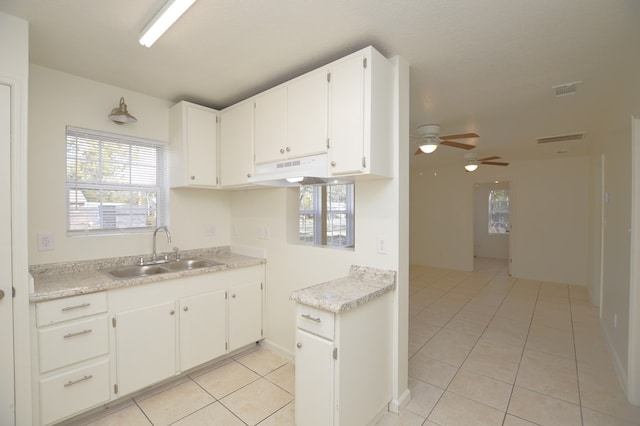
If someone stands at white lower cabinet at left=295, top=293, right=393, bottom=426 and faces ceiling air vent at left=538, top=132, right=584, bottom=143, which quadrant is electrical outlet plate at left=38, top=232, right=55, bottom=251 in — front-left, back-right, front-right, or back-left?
back-left

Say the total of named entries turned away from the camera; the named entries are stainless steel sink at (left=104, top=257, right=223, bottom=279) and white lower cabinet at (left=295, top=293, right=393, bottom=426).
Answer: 0

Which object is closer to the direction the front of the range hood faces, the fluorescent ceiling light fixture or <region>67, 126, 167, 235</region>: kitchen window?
the fluorescent ceiling light fixture

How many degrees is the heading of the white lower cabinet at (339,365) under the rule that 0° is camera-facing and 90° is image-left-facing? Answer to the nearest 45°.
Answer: approximately 45°

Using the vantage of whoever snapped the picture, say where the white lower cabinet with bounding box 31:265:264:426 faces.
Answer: facing the viewer and to the right of the viewer

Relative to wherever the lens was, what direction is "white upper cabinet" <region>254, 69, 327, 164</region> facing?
facing the viewer and to the left of the viewer
